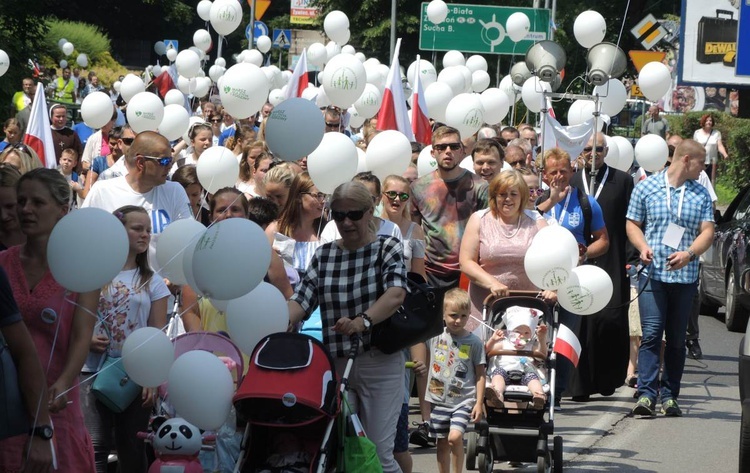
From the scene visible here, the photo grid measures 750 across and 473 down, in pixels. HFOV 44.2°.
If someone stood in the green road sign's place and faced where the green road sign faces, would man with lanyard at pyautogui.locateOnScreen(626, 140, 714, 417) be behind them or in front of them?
in front

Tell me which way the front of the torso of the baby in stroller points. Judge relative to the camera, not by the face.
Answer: toward the camera

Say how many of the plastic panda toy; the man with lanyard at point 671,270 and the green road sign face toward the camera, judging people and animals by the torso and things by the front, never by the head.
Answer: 3

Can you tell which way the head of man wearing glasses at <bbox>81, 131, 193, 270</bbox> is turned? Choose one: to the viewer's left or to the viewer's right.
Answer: to the viewer's right

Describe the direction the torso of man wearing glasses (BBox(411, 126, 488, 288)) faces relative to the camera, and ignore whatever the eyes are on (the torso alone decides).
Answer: toward the camera

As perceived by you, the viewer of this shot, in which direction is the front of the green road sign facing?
facing the viewer

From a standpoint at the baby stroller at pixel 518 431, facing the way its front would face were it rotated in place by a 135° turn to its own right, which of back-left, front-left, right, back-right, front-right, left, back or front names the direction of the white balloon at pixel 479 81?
front-right

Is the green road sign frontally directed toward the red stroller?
yes

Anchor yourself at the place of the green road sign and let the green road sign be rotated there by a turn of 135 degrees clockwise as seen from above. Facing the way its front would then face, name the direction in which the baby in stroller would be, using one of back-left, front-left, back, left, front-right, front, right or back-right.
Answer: back-left

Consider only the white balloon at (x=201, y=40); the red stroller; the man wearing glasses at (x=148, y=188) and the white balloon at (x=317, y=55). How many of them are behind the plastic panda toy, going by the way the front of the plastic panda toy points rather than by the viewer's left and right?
3

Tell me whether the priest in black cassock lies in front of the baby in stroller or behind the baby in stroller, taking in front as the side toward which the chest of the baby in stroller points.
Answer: behind
